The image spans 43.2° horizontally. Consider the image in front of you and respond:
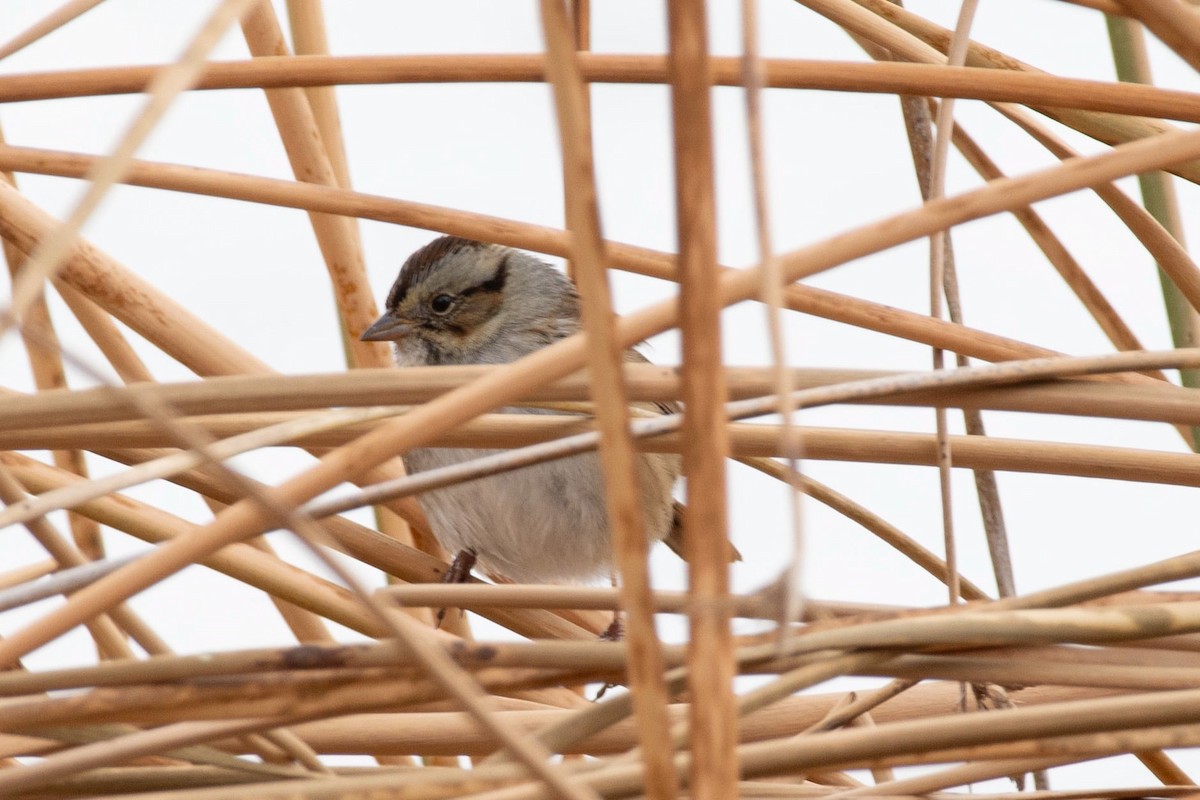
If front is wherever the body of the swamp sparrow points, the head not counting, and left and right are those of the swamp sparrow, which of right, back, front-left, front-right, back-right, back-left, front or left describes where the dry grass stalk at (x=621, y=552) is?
front-left

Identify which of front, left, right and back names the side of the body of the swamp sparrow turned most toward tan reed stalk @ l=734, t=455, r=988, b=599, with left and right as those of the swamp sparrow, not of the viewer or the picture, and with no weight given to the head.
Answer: back

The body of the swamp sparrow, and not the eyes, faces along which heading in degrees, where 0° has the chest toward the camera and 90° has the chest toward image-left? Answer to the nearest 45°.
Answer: approximately 45°

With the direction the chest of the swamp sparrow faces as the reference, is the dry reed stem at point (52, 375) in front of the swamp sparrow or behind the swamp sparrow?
in front

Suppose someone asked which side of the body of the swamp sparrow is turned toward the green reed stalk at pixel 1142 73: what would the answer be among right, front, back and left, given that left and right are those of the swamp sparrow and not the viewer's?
left
